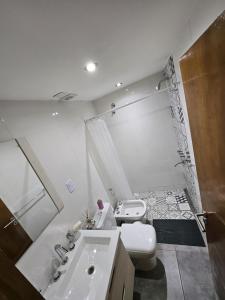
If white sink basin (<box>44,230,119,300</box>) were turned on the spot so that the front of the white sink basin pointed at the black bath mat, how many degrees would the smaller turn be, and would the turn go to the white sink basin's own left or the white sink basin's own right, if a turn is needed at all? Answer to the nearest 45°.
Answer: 0° — it already faces it

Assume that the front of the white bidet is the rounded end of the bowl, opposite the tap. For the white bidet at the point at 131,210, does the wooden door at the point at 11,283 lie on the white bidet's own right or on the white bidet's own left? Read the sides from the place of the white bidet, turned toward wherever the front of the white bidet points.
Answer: on the white bidet's own right

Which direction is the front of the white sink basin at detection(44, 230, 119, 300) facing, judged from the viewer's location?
facing to the right of the viewer

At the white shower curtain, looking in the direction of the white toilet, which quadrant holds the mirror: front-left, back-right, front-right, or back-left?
front-right
